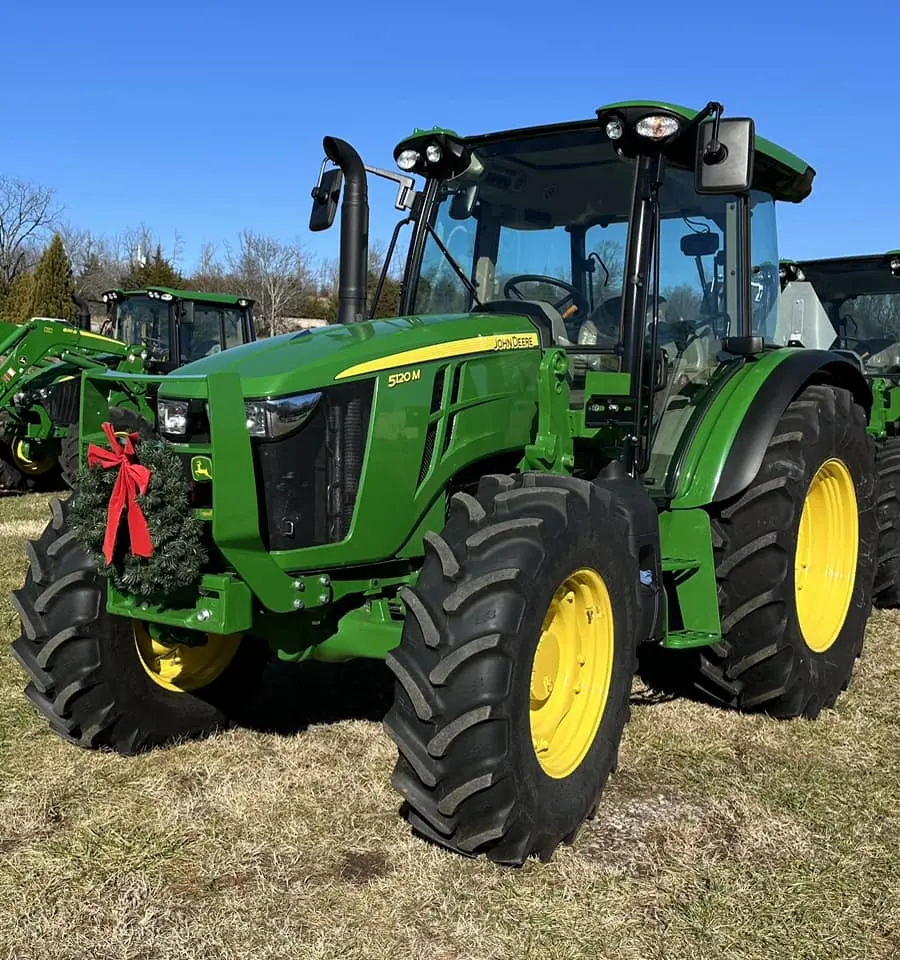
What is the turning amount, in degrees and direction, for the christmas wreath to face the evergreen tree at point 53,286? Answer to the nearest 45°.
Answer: approximately 135° to its right

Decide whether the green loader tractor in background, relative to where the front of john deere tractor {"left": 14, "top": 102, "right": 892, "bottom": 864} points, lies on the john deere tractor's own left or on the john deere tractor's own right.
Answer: on the john deere tractor's own right

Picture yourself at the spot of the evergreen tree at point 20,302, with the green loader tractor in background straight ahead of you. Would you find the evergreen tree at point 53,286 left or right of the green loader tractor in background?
left

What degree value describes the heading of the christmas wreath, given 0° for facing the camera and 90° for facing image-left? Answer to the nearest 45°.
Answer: approximately 45°

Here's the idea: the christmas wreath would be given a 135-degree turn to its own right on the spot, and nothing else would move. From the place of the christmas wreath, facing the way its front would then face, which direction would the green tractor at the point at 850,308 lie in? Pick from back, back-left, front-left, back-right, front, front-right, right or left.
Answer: front-right

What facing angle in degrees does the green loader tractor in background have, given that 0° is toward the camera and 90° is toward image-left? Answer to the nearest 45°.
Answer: approximately 45°

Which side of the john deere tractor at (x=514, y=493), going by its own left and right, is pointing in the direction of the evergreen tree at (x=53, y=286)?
right

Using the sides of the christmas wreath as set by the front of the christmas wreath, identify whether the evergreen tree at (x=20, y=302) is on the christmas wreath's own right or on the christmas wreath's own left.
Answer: on the christmas wreath's own right

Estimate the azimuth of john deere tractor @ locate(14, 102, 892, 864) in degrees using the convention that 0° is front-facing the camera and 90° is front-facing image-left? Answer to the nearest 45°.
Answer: approximately 45°
